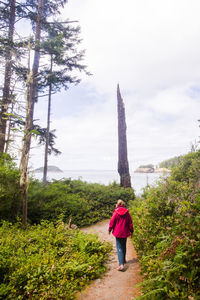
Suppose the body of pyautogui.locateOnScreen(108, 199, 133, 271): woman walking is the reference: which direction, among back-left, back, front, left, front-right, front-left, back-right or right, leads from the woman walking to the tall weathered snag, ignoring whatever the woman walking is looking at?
front

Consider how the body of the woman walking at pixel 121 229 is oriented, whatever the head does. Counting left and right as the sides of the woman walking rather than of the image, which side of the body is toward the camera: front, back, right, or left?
back
